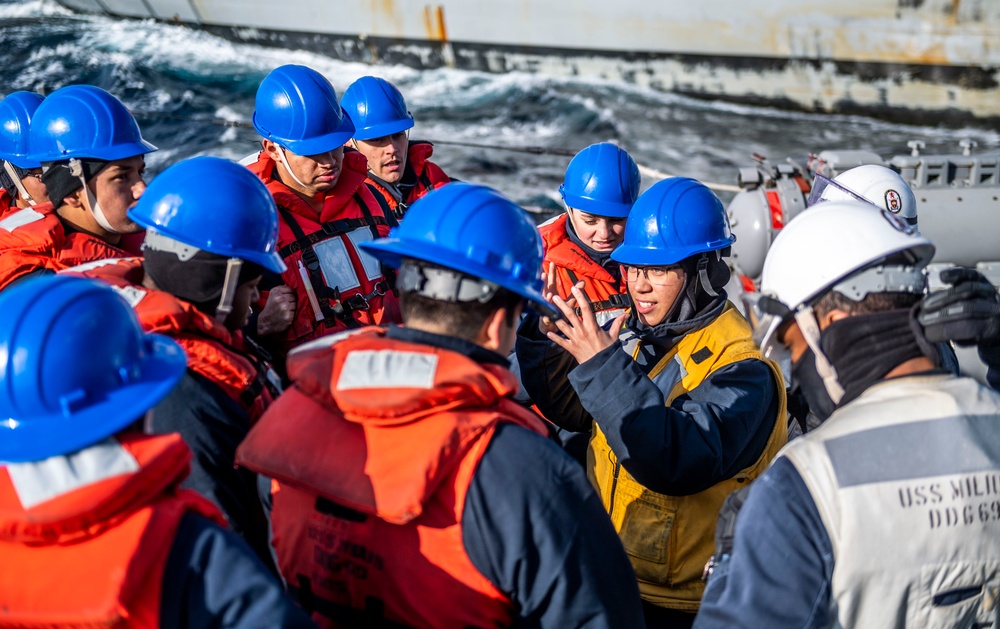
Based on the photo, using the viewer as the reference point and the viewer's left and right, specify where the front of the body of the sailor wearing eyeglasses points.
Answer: facing the viewer and to the left of the viewer

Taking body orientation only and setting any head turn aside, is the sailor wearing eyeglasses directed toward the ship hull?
no

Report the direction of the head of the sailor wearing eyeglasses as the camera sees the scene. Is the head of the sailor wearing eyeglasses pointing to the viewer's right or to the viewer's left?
to the viewer's left
